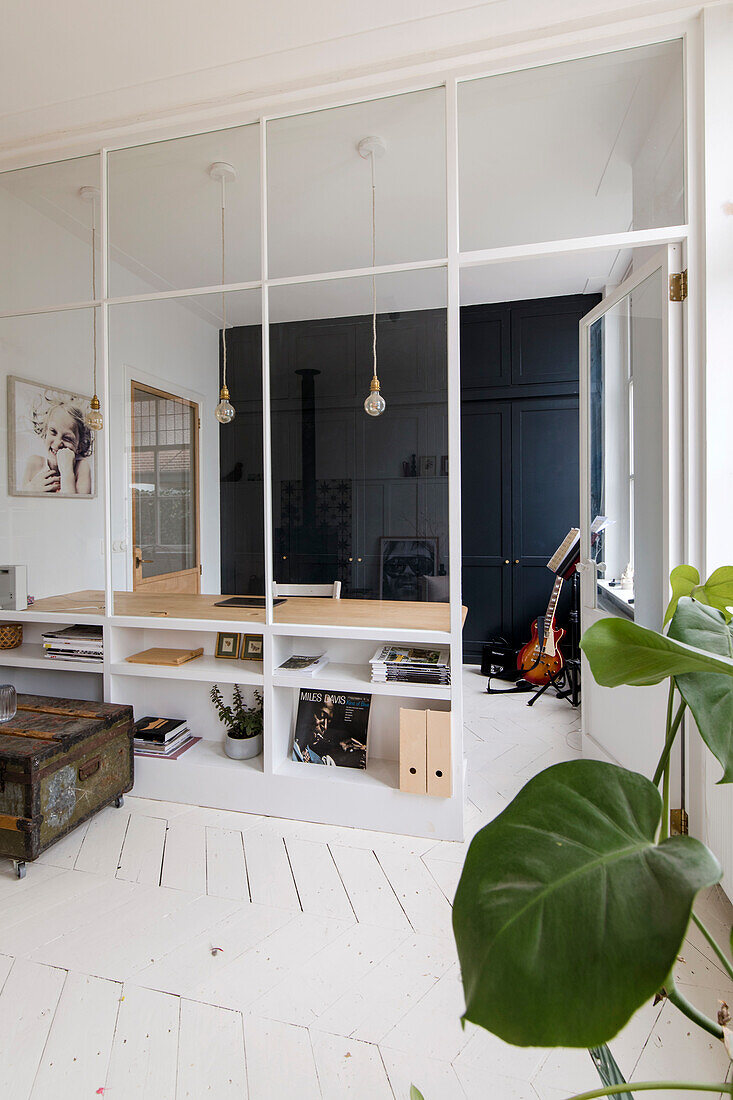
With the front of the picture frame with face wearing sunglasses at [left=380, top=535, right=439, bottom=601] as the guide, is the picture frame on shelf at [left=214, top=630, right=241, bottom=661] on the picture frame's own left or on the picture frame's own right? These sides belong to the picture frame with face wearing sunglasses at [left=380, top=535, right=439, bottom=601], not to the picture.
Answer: on the picture frame's own right

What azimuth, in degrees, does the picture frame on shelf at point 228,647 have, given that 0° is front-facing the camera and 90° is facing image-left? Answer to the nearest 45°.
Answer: approximately 0°

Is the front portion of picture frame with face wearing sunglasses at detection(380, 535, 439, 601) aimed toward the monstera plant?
yes

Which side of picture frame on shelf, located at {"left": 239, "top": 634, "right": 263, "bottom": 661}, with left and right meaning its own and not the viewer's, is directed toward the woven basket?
right

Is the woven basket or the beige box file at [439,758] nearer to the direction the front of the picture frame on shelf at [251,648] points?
the beige box file
